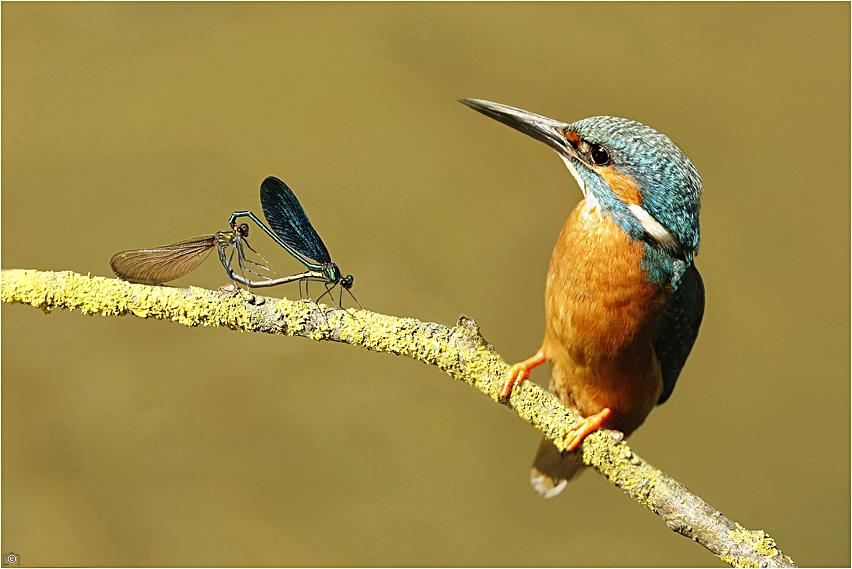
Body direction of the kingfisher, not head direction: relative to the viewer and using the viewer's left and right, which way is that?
facing the viewer and to the left of the viewer
